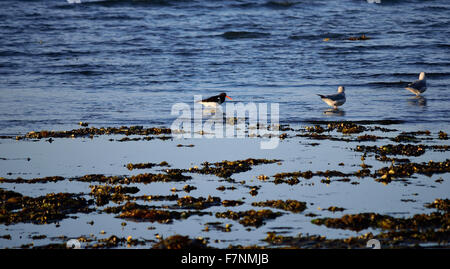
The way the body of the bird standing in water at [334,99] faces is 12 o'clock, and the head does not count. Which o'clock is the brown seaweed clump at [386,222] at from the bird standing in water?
The brown seaweed clump is roughly at 3 o'clock from the bird standing in water.

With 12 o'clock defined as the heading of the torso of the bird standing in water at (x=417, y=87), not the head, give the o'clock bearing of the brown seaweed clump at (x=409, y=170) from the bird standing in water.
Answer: The brown seaweed clump is roughly at 3 o'clock from the bird standing in water.

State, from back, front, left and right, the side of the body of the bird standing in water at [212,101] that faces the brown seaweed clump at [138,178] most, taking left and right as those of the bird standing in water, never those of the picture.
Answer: right

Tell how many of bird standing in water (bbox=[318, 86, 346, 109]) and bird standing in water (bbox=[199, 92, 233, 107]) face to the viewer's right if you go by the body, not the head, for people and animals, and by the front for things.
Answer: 2

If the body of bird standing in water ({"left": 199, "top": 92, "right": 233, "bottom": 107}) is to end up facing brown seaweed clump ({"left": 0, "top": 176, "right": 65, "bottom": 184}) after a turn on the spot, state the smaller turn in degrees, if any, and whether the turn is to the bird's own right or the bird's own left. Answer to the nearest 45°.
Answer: approximately 90° to the bird's own right

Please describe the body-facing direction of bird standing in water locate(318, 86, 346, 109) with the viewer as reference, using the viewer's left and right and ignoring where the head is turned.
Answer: facing to the right of the viewer

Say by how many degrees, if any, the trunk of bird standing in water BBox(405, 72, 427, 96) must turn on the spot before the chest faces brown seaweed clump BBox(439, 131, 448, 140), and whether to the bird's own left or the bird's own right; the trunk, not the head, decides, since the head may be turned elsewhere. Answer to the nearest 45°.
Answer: approximately 90° to the bird's own right

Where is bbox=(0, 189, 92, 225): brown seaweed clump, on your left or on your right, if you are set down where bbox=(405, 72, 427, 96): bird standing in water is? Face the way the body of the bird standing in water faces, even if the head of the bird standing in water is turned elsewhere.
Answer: on your right

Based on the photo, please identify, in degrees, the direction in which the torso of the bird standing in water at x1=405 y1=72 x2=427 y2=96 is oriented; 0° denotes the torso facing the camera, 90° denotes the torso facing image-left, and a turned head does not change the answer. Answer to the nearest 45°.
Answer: approximately 270°

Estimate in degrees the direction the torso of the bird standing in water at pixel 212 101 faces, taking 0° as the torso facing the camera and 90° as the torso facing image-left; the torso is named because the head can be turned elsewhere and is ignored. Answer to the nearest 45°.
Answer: approximately 270°

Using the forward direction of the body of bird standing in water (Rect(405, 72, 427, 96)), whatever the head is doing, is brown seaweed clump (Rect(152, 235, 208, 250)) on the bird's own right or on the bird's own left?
on the bird's own right

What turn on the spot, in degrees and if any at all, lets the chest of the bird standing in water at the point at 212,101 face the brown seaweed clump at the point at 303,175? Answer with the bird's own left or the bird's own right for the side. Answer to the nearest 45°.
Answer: approximately 90° to the bird's own right

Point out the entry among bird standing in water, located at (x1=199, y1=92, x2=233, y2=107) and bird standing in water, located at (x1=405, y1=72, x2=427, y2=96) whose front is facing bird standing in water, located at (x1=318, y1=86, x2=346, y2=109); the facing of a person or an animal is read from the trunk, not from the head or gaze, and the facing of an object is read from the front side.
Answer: bird standing in water, located at (x1=199, y1=92, x2=233, y2=107)
